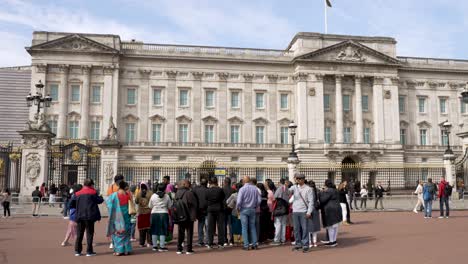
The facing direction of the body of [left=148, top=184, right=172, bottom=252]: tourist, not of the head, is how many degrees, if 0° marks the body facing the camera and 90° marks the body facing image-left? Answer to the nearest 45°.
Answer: approximately 180°

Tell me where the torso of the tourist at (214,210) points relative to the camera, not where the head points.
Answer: away from the camera

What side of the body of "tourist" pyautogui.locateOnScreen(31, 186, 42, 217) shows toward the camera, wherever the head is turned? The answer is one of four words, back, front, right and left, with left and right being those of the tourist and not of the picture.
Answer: back

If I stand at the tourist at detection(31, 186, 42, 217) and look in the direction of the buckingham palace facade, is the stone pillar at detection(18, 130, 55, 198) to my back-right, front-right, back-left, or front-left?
front-left

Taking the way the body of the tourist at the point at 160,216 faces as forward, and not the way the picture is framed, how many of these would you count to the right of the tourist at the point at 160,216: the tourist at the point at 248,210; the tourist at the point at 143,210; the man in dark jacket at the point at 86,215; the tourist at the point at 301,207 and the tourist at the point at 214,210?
3

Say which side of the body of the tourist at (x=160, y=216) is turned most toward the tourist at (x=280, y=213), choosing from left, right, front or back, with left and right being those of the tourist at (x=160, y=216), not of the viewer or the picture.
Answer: right

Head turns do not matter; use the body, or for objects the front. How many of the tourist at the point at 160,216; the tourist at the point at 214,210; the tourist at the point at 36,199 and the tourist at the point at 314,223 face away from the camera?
4

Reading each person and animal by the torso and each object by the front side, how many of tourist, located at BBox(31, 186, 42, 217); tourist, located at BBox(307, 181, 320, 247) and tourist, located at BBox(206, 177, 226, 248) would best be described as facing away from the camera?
3

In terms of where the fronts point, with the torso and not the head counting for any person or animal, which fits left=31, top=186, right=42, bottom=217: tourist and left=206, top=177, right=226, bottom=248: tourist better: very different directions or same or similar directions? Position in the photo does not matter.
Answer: same or similar directions

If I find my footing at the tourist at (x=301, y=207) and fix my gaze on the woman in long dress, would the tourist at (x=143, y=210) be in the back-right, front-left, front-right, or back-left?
front-right

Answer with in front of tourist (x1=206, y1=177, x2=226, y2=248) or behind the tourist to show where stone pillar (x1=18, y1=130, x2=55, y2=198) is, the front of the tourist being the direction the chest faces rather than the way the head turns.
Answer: in front

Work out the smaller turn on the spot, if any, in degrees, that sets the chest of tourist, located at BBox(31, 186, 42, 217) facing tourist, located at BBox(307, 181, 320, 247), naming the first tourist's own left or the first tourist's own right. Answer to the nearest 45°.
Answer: approximately 135° to the first tourist's own right

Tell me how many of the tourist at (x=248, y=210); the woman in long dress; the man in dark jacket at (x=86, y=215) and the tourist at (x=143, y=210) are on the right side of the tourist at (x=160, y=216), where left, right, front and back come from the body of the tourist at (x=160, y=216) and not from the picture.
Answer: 1

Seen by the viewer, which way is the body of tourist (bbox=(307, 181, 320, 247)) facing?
away from the camera

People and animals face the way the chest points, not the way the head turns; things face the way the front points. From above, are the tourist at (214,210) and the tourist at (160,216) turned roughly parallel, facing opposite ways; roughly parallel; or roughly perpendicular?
roughly parallel

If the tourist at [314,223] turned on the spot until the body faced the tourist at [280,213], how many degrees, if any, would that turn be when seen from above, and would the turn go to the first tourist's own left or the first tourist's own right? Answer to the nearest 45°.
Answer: approximately 90° to the first tourist's own left

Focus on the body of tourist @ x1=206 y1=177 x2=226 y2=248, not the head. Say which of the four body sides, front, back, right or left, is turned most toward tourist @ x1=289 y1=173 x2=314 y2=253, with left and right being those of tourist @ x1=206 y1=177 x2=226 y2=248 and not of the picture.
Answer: right
